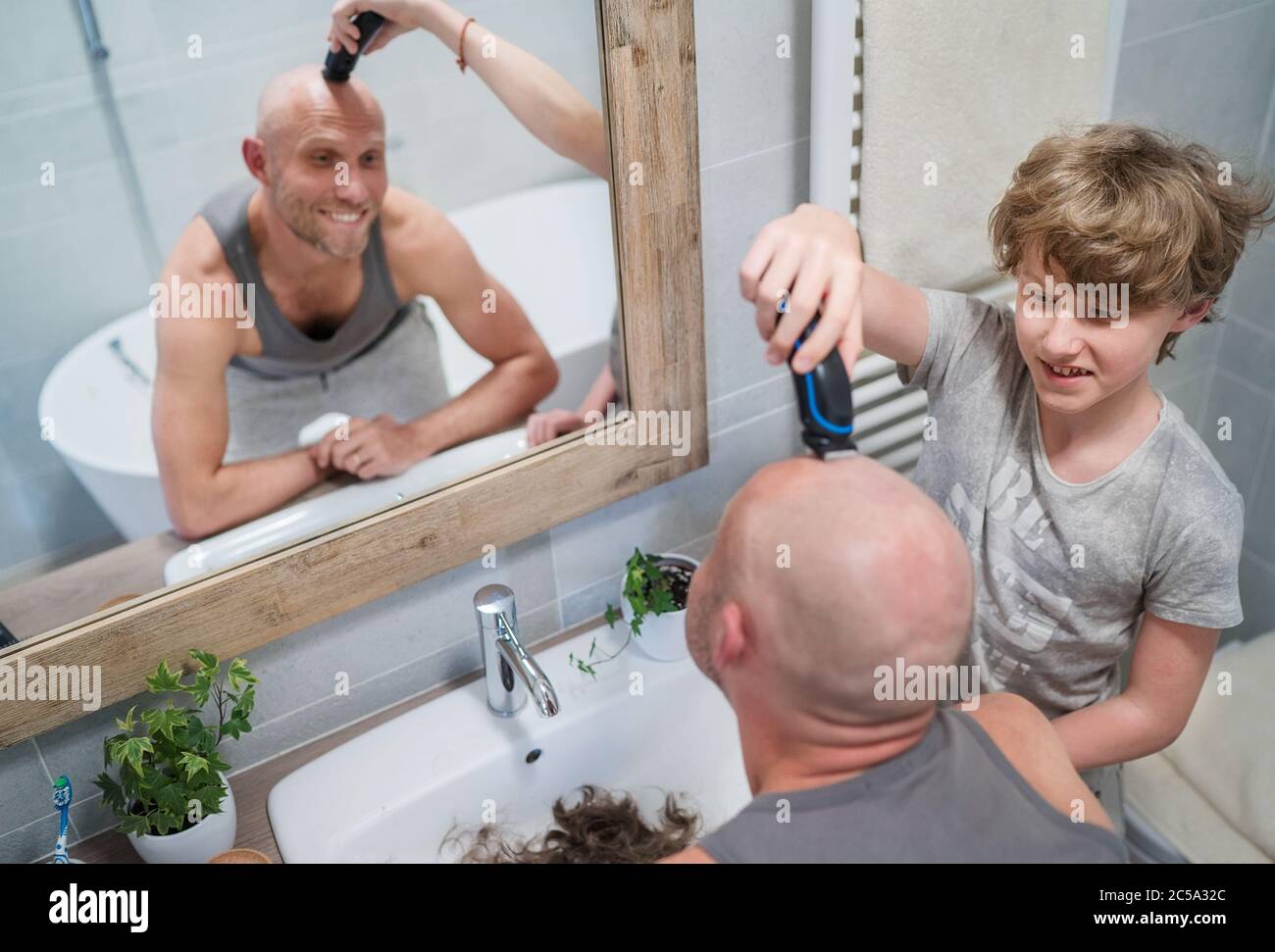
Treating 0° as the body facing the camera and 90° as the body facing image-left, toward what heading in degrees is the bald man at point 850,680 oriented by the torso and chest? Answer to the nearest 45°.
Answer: approximately 135°

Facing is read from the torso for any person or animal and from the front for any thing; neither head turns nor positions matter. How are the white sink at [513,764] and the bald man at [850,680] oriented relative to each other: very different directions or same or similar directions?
very different directions

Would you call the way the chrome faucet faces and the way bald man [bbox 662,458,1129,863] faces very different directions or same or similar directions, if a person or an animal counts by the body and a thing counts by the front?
very different directions
